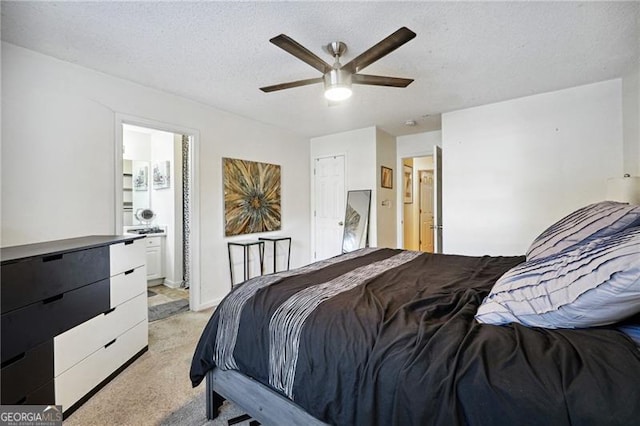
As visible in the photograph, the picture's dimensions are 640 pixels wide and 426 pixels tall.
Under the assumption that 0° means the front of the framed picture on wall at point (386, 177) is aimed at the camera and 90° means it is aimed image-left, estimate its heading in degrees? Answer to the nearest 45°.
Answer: approximately 315°

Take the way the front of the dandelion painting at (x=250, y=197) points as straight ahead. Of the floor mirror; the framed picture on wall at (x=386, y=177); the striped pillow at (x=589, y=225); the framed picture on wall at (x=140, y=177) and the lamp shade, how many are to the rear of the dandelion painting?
1

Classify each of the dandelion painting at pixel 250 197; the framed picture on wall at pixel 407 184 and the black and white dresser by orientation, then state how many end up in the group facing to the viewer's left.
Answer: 0

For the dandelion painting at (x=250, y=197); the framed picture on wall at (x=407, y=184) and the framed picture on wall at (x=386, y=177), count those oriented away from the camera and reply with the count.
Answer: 0

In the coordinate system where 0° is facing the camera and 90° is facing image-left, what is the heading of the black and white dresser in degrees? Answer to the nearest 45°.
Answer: approximately 315°

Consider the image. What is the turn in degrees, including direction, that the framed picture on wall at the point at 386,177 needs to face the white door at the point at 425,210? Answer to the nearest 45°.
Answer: approximately 90° to its left

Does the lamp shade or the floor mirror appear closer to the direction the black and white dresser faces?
the lamp shade

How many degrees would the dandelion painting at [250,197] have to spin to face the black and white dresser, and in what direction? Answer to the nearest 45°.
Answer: approximately 90° to its right

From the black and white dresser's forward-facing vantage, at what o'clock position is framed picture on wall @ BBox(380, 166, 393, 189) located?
The framed picture on wall is roughly at 10 o'clock from the black and white dresser.

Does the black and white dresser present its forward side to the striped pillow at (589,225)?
yes
